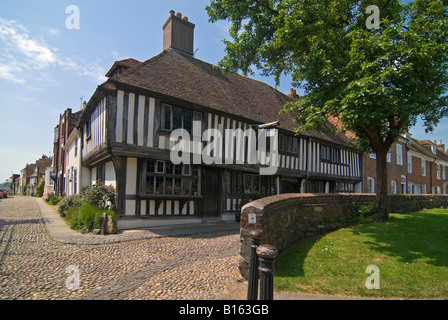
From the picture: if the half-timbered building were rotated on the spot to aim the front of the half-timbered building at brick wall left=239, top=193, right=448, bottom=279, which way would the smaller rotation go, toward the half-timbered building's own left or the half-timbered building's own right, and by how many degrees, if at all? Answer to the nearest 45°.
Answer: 0° — it already faces it

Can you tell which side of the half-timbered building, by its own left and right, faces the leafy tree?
front

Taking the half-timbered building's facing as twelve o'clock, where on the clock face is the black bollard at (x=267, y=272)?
The black bollard is roughly at 1 o'clock from the half-timbered building.

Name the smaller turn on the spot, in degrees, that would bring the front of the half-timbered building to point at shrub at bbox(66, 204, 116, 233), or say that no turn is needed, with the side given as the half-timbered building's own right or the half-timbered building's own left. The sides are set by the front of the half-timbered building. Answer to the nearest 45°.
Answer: approximately 90° to the half-timbered building's own right

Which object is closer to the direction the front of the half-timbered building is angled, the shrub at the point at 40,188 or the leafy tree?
the leafy tree

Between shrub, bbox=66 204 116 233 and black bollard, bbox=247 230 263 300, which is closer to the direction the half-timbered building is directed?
the black bollard

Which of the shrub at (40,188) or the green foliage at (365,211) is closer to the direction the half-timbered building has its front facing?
the green foliage

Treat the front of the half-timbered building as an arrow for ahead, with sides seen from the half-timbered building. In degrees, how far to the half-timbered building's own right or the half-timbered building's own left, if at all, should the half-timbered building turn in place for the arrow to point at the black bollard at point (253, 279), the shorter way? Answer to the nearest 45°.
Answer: approximately 45° to the half-timbered building's own right

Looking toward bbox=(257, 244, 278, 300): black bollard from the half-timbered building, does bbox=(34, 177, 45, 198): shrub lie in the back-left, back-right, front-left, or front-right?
back-right

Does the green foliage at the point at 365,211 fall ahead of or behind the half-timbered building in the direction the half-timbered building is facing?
ahead

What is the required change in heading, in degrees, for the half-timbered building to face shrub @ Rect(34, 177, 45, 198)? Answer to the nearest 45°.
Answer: approximately 180°
